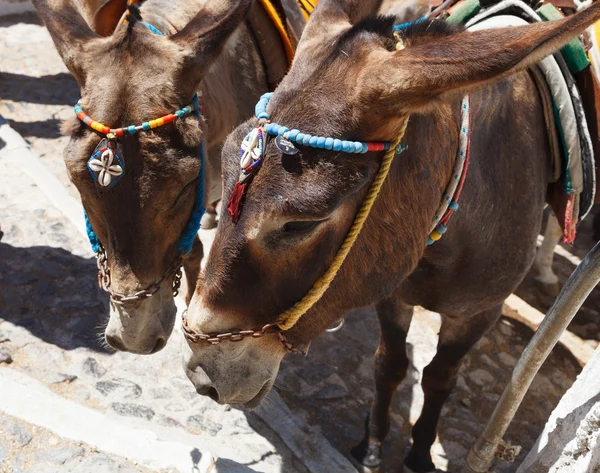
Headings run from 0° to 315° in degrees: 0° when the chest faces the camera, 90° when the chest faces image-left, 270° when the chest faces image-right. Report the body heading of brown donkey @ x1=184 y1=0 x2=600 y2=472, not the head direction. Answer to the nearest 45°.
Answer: approximately 45°

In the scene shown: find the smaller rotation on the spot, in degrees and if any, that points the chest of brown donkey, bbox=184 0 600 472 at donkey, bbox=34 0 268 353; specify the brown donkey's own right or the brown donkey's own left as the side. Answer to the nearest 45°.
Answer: approximately 90° to the brown donkey's own right

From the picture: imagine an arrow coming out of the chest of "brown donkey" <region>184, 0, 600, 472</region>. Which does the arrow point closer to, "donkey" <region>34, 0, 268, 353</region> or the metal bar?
the donkey
